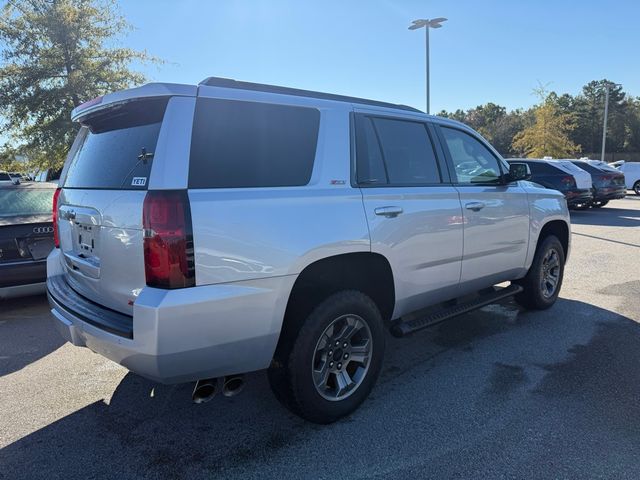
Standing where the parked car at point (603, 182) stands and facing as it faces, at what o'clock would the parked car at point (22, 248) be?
the parked car at point (22, 248) is roughly at 8 o'clock from the parked car at point (603, 182).

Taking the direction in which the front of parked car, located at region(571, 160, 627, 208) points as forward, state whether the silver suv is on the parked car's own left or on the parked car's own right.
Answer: on the parked car's own left

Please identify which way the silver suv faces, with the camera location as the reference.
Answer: facing away from the viewer and to the right of the viewer

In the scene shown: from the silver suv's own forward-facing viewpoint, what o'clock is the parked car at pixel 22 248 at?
The parked car is roughly at 9 o'clock from the silver suv.

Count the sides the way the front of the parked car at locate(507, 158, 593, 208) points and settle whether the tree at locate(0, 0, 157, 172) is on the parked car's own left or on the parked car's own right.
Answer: on the parked car's own left

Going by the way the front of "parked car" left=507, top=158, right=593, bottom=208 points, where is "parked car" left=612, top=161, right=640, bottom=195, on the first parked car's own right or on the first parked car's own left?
on the first parked car's own right

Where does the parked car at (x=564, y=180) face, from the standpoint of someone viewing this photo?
facing away from the viewer and to the left of the viewer

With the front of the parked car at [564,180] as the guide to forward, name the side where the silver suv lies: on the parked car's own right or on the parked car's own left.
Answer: on the parked car's own left
